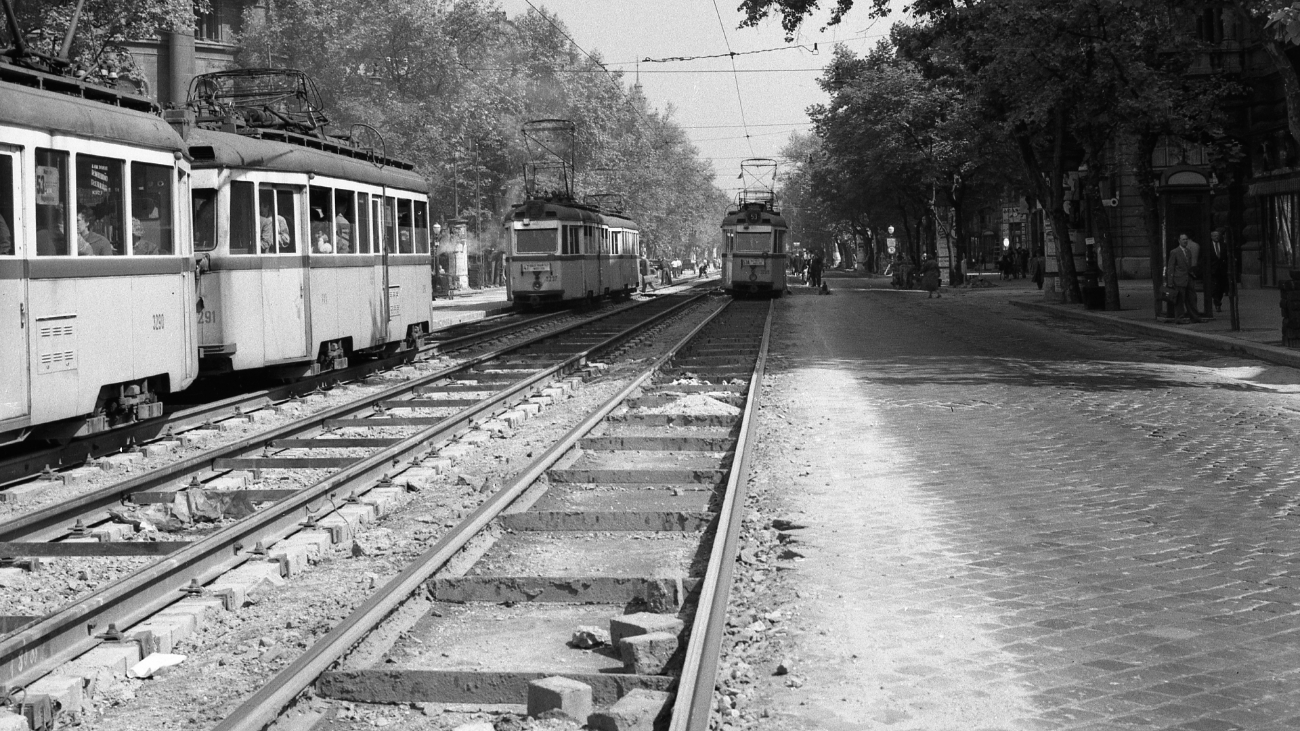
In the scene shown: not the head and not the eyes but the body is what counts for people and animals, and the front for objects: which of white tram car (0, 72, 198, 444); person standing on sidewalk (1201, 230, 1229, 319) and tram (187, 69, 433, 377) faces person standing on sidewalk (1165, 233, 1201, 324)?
person standing on sidewalk (1201, 230, 1229, 319)

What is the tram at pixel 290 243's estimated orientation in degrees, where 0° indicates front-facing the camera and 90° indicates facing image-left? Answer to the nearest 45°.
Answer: approximately 45°

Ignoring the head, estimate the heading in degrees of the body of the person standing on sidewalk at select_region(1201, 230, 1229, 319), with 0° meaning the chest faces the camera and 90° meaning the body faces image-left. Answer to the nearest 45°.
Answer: approximately 0°

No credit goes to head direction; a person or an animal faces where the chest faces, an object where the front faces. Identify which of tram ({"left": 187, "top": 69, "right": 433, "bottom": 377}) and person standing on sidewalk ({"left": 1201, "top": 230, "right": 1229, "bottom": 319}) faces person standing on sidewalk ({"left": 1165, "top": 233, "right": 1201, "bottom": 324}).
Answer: person standing on sidewalk ({"left": 1201, "top": 230, "right": 1229, "bottom": 319})

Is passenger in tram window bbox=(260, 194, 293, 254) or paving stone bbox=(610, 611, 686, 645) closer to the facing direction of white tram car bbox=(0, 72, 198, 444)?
the paving stone

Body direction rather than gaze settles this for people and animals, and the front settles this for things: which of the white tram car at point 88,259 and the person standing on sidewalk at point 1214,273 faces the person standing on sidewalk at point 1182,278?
the person standing on sidewalk at point 1214,273

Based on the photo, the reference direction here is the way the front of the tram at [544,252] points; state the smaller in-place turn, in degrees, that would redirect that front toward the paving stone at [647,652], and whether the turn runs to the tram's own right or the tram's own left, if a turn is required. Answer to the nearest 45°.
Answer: approximately 45° to the tram's own left
